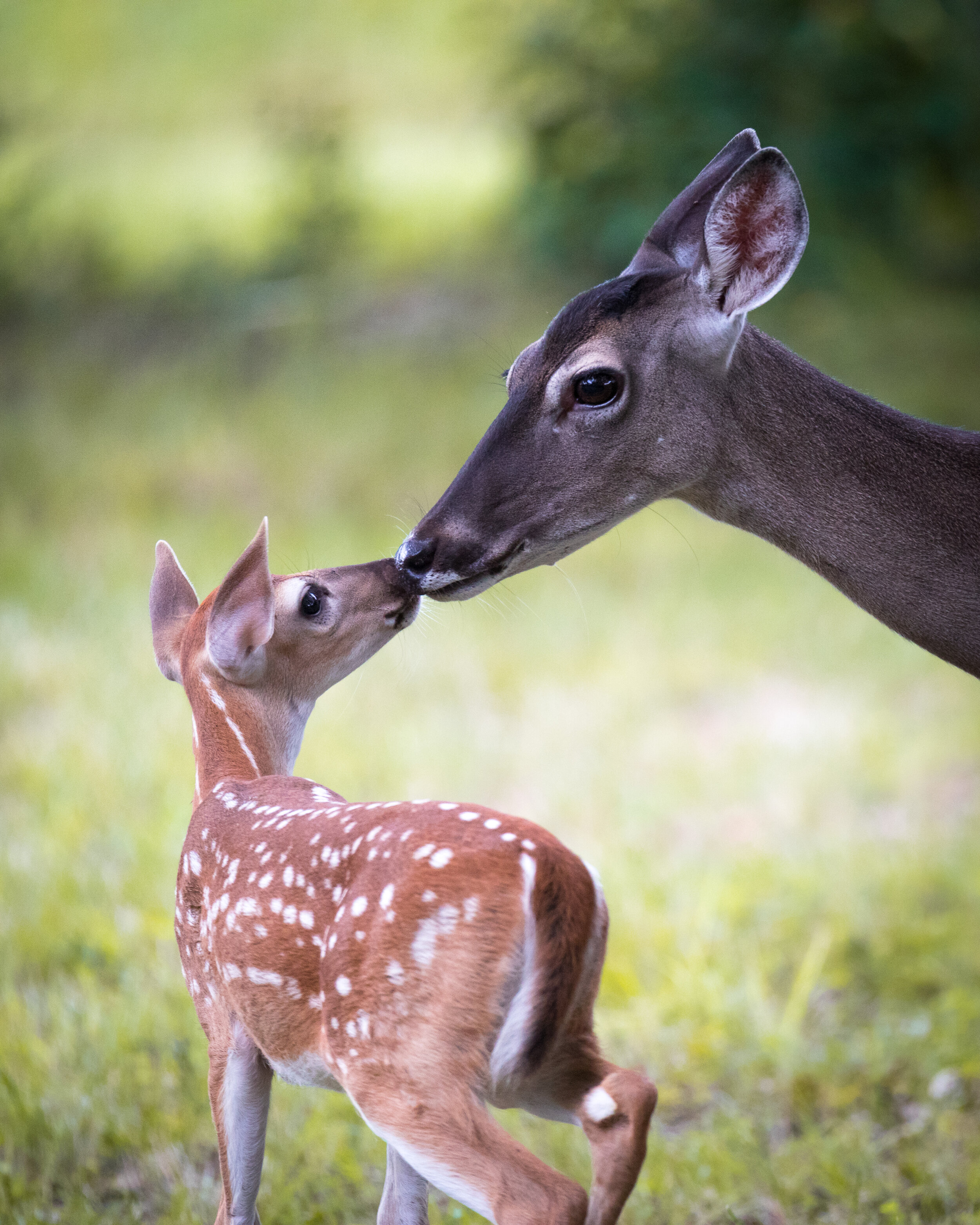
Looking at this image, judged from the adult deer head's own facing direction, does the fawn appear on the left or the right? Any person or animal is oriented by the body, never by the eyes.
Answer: on its left

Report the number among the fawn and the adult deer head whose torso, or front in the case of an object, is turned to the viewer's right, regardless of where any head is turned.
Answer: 0

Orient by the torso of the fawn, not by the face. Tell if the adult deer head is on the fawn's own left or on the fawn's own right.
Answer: on the fawn's own right

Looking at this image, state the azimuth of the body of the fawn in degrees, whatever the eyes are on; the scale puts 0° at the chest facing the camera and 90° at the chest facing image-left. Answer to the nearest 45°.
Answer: approximately 135°

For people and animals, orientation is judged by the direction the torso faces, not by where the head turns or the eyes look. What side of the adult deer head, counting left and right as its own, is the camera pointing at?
left
